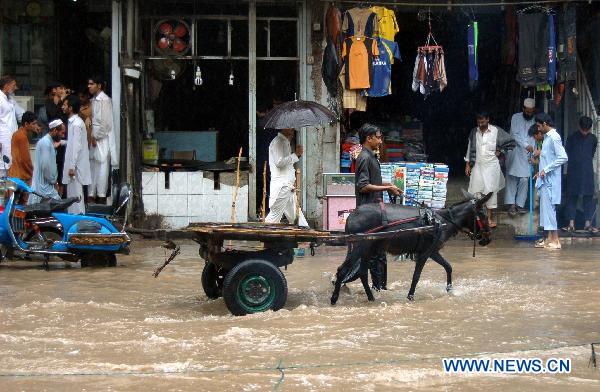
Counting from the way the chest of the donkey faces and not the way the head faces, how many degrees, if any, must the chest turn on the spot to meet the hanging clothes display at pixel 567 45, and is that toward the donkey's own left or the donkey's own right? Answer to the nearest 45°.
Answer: approximately 45° to the donkey's own left

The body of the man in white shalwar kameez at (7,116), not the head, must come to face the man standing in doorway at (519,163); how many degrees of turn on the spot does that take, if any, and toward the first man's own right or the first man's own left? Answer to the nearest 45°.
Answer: approximately 45° to the first man's own left

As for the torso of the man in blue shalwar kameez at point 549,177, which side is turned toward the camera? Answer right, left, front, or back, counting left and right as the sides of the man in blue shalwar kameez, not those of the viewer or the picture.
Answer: left

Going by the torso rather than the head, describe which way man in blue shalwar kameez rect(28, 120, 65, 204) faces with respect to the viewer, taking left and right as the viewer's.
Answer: facing to the right of the viewer

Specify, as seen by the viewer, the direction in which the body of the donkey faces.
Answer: to the viewer's right

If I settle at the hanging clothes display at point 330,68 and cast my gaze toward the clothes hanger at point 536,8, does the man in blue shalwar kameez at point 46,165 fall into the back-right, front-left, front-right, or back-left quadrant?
back-right

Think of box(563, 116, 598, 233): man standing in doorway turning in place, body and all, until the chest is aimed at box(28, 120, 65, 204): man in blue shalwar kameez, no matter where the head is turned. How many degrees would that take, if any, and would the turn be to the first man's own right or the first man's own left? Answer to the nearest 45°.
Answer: approximately 45° to the first man's own right

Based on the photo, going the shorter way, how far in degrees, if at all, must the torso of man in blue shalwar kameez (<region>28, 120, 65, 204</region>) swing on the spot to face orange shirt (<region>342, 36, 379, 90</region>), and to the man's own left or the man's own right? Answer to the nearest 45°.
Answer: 0° — they already face it

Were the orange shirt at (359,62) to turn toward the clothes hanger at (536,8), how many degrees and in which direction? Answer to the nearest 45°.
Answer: approximately 90° to its left
